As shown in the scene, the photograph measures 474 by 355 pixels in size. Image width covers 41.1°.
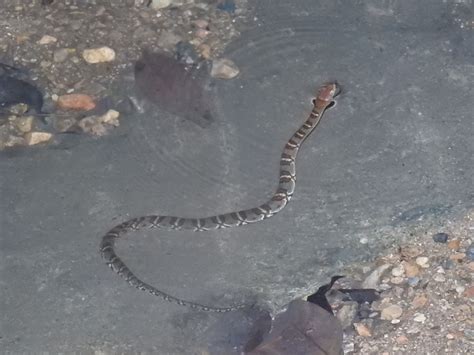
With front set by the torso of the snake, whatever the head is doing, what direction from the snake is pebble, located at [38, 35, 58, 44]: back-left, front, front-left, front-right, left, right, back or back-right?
left

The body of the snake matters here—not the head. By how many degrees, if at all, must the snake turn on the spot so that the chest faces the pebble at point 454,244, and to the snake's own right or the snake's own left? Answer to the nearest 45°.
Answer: approximately 45° to the snake's own right

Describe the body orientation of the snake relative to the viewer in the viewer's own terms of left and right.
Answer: facing away from the viewer and to the right of the viewer

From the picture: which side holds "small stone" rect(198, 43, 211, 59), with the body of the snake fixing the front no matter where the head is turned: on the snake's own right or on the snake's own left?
on the snake's own left

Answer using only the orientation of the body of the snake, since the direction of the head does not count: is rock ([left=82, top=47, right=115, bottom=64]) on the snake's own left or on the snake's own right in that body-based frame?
on the snake's own left

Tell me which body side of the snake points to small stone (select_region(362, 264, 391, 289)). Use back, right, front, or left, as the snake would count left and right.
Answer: right

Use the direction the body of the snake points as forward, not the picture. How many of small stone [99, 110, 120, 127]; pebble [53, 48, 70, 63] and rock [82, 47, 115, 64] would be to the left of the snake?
3

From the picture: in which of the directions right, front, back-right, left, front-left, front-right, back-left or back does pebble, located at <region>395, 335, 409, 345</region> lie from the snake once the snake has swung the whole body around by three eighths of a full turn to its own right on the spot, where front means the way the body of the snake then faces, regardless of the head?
front-left

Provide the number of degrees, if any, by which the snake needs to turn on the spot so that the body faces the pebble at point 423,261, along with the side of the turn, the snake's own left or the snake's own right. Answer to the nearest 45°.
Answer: approximately 45° to the snake's own right

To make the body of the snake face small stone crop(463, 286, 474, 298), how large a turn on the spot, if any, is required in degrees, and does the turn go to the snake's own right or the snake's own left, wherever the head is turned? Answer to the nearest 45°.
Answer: approximately 45° to the snake's own right

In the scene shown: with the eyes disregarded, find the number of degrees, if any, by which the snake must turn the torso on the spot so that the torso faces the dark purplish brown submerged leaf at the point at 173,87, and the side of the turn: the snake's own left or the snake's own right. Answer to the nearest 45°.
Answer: approximately 45° to the snake's own left

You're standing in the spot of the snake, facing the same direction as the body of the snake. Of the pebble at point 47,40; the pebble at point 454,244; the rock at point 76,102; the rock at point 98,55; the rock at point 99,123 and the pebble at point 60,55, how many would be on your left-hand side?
5

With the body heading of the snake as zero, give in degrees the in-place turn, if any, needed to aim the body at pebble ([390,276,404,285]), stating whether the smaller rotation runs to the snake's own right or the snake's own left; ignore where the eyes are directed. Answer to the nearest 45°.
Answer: approximately 45° to the snake's own right
